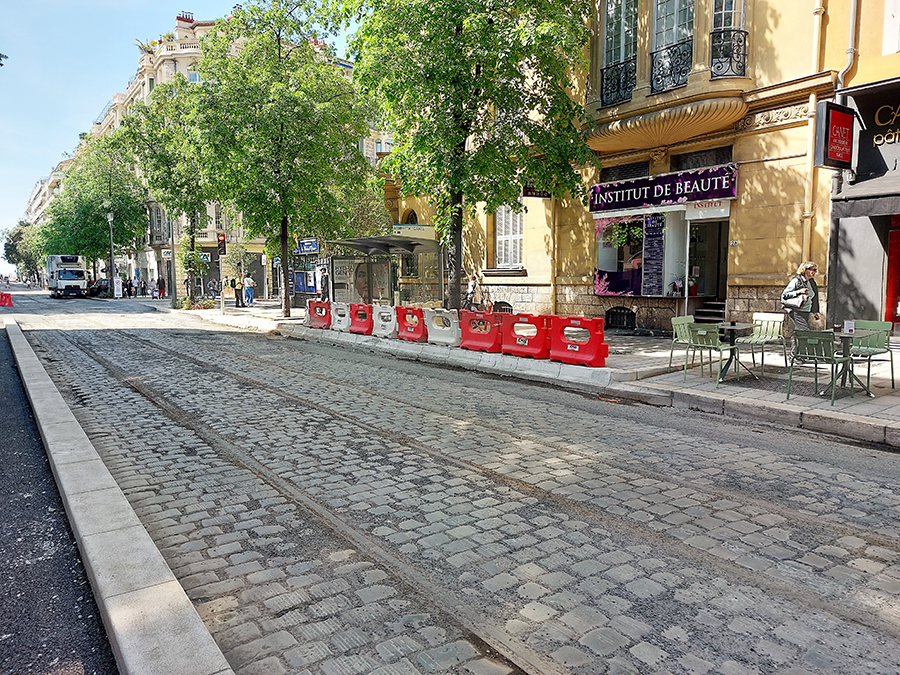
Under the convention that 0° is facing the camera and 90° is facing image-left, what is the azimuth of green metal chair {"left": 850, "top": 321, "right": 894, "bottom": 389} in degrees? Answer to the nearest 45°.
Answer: approximately 45°

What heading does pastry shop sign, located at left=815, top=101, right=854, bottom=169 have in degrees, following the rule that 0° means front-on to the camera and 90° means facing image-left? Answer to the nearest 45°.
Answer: approximately 315°

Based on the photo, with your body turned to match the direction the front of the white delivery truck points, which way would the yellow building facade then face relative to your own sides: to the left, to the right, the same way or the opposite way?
to the right

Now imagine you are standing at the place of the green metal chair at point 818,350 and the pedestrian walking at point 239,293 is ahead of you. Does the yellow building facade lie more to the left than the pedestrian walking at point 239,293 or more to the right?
right

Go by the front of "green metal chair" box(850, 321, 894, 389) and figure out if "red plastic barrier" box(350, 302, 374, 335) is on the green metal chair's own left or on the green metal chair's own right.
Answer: on the green metal chair's own right

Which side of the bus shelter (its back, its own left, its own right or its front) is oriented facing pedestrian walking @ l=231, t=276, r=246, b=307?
right
